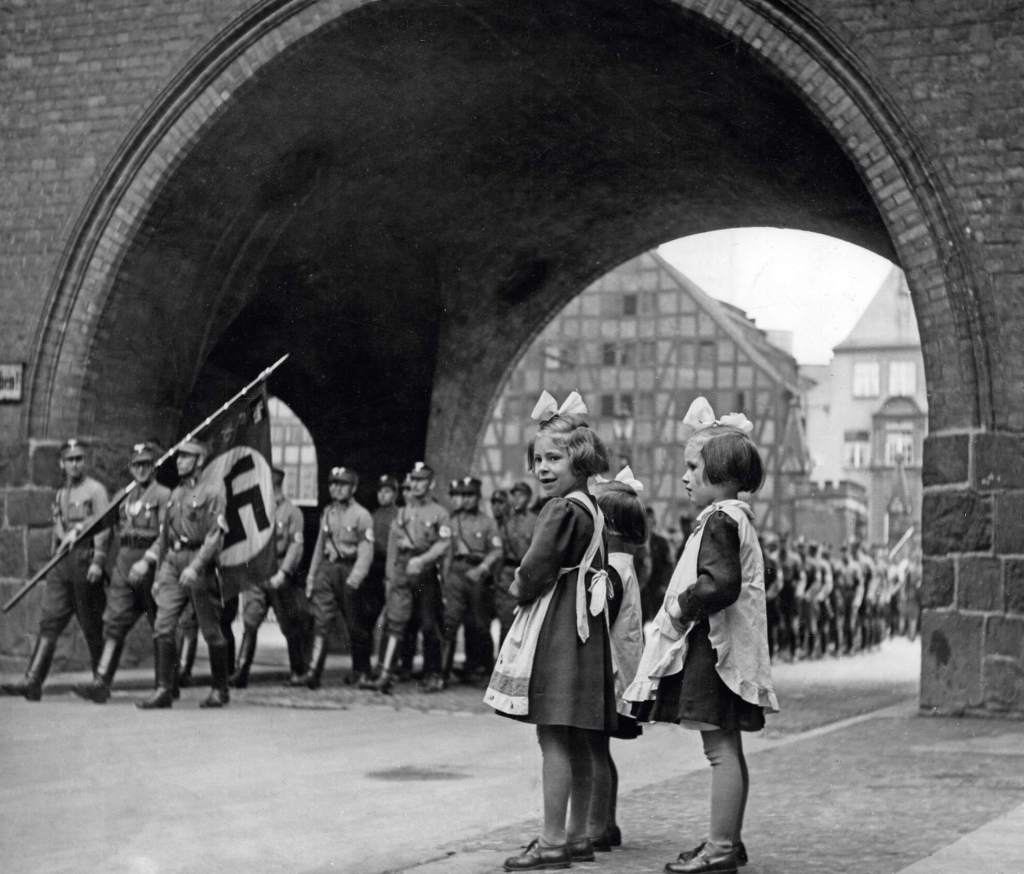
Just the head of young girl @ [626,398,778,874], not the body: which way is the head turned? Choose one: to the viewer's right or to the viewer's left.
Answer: to the viewer's left

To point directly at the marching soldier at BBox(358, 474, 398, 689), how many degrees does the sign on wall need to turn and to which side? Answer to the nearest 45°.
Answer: approximately 90° to its left

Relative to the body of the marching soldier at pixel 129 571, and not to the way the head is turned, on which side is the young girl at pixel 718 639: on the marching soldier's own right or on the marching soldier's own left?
on the marching soldier's own left

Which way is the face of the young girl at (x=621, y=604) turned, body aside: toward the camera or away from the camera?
away from the camera

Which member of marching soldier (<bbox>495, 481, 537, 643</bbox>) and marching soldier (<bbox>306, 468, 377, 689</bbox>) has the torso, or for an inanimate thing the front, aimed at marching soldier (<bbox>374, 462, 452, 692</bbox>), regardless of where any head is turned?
marching soldier (<bbox>495, 481, 537, 643</bbox>)
